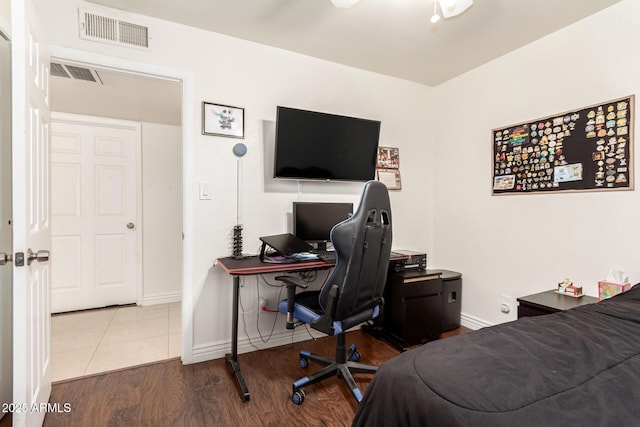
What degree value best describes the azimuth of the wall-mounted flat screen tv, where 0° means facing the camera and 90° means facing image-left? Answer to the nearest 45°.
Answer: approximately 315°

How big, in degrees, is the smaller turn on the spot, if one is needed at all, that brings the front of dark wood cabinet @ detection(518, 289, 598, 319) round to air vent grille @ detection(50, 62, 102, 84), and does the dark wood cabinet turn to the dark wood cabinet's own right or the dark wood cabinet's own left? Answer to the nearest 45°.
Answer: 0° — it already faces it

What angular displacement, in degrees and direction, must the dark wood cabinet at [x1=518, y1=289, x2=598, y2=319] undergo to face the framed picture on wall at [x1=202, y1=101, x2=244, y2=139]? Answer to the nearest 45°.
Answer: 0° — it already faces it

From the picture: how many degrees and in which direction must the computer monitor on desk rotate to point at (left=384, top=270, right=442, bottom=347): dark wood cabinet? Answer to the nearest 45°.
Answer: approximately 90° to its left

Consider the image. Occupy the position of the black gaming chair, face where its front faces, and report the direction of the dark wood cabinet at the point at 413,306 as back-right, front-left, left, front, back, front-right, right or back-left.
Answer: right

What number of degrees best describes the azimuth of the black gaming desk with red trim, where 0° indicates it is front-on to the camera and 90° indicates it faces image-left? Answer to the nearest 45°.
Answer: approximately 315°

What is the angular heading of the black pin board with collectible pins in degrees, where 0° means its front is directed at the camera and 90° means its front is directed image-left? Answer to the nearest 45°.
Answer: approximately 45°

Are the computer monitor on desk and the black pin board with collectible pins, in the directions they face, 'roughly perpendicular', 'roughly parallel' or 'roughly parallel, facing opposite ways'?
roughly perpendicular

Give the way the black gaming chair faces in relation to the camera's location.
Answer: facing away from the viewer and to the left of the viewer

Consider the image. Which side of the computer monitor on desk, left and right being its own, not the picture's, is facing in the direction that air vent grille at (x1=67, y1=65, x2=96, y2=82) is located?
right

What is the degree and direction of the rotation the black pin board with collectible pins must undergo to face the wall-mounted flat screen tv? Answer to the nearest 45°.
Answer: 0° — it already faces it

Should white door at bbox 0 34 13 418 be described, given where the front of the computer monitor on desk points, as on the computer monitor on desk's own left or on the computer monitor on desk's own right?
on the computer monitor on desk's own right

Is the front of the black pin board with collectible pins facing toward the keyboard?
yes

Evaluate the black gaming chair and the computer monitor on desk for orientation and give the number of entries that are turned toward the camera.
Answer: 1
